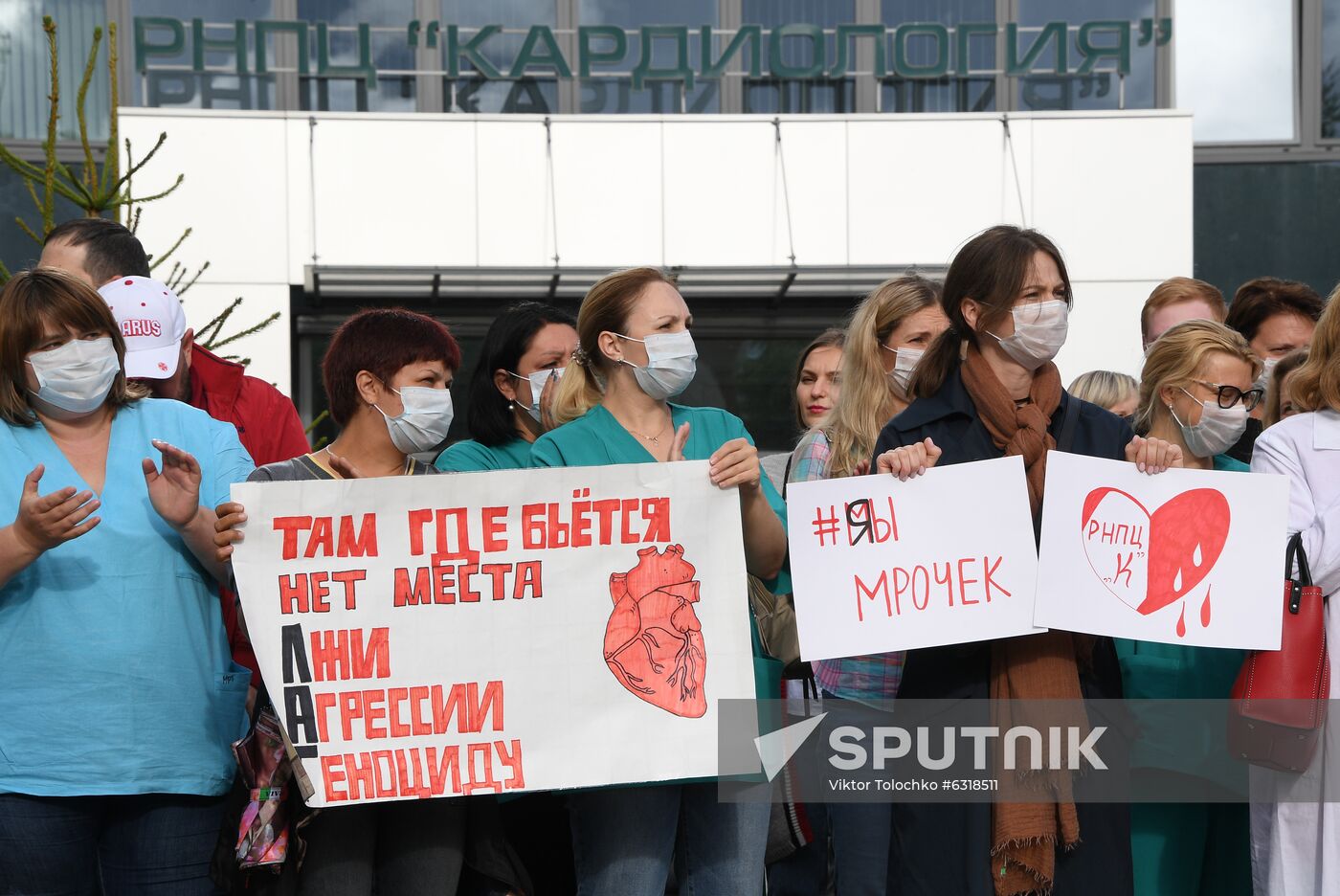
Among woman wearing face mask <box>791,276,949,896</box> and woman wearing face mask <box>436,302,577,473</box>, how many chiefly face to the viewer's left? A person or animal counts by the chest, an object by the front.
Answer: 0

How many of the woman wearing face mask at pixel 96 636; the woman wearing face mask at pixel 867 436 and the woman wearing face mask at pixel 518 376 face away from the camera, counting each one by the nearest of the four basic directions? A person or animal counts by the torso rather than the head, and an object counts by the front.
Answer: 0

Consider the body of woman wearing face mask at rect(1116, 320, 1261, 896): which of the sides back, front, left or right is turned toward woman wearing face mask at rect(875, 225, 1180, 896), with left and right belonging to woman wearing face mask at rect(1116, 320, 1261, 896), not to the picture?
right

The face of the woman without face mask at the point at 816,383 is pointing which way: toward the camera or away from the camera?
toward the camera

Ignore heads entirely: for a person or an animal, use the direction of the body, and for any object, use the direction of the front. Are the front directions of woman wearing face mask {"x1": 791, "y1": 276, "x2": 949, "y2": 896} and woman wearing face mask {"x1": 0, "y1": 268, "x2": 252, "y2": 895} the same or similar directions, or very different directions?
same or similar directions

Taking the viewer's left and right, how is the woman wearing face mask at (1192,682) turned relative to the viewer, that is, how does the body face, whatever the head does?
facing the viewer and to the right of the viewer

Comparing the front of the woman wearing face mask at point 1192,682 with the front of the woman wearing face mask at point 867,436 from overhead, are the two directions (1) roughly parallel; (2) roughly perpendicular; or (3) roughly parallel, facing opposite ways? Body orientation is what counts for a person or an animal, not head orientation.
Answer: roughly parallel

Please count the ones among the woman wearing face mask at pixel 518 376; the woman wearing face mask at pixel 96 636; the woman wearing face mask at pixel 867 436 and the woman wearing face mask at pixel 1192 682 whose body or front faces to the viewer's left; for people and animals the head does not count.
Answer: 0

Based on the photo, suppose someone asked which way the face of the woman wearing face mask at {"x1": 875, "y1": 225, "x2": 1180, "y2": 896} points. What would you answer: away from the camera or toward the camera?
toward the camera

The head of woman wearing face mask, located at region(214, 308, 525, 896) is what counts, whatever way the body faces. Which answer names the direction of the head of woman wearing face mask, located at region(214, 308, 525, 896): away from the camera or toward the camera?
toward the camera

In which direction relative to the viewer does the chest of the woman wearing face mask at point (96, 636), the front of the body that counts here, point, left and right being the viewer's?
facing the viewer

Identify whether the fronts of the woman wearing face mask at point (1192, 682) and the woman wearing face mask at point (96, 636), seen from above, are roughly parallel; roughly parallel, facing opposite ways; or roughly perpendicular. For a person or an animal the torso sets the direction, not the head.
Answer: roughly parallel

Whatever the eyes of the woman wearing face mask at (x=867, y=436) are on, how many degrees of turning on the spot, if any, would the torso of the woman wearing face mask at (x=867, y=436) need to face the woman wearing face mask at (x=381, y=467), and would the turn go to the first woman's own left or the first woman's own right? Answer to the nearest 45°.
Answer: approximately 90° to the first woman's own right

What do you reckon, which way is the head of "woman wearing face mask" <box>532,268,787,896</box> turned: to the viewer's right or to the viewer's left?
to the viewer's right
